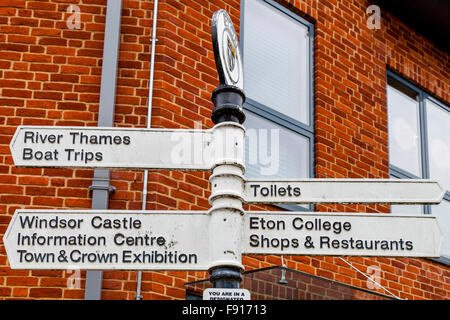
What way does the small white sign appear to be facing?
toward the camera
